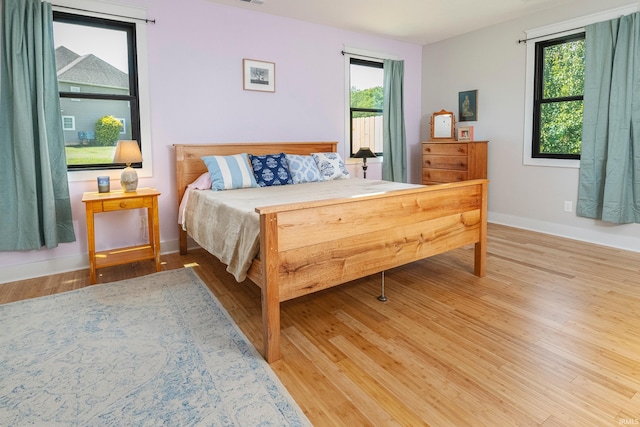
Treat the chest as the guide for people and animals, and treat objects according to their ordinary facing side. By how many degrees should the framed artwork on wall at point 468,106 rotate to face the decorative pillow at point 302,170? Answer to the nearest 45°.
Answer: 0° — it already faces it

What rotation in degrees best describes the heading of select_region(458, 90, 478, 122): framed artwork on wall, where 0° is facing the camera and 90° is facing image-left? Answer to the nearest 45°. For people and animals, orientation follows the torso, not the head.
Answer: approximately 45°

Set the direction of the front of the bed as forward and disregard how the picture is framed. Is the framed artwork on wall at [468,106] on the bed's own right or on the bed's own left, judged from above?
on the bed's own left

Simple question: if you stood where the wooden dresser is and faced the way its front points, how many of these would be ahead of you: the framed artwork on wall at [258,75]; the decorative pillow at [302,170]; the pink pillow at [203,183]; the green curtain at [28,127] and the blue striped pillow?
5

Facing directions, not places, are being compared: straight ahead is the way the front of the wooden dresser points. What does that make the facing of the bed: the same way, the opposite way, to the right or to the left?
to the left

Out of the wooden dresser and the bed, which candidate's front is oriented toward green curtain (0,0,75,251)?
the wooden dresser

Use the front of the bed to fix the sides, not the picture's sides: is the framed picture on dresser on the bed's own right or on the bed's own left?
on the bed's own left

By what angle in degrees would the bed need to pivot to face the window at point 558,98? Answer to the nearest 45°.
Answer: approximately 90° to its left

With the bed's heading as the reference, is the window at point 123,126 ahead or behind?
behind

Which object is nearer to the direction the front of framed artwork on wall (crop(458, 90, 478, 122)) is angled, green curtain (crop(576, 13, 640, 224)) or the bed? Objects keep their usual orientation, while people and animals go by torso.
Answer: the bed

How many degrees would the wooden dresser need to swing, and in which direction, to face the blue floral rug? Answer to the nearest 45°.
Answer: approximately 45° to its left

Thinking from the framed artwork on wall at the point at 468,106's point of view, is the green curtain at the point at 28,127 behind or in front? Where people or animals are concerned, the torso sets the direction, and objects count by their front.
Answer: in front

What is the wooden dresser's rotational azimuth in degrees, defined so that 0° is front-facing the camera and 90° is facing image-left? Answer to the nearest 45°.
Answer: approximately 45°

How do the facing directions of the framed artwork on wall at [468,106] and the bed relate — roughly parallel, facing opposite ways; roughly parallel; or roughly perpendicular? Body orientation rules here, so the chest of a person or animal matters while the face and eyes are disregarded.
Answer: roughly perpendicular

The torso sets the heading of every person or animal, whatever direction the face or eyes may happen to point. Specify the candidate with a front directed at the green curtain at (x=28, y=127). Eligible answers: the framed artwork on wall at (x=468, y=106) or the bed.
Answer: the framed artwork on wall
